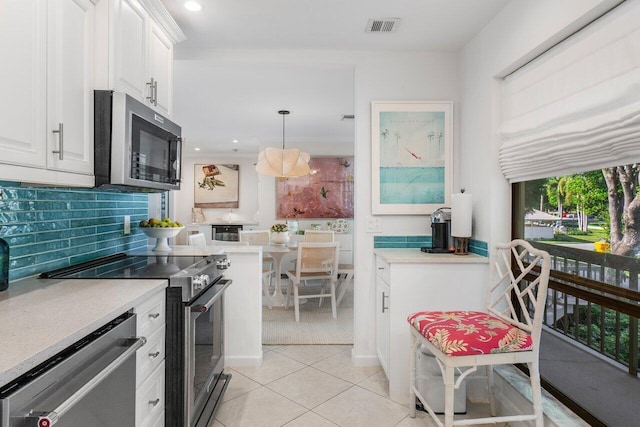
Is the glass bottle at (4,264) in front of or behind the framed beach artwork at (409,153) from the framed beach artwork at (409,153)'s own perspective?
in front

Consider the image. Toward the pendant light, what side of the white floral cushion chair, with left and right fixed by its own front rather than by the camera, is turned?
right

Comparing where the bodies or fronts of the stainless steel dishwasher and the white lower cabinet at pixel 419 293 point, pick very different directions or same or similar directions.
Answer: very different directions

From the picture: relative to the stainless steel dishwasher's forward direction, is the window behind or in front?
in front

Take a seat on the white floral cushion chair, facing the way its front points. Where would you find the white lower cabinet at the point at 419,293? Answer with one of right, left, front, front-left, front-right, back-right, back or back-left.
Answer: right

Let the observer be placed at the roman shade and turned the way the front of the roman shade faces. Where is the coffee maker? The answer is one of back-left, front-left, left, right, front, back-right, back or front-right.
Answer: right

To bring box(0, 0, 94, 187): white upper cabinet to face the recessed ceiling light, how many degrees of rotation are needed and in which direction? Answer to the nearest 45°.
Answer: approximately 90° to its left

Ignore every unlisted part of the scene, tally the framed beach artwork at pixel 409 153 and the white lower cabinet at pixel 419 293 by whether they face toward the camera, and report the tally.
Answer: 1

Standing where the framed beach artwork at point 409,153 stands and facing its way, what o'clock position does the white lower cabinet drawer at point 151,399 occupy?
The white lower cabinet drawer is roughly at 1 o'clock from the framed beach artwork.

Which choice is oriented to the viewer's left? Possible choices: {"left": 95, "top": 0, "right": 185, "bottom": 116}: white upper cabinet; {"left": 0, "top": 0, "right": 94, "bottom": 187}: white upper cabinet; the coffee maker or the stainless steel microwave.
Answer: the coffee maker

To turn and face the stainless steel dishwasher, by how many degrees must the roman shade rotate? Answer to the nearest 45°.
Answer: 0° — it already faces it

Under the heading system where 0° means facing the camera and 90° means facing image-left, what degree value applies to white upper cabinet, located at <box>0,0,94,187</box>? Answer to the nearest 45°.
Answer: approximately 315°

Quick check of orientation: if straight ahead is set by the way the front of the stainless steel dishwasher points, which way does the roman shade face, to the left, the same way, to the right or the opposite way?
the opposite way

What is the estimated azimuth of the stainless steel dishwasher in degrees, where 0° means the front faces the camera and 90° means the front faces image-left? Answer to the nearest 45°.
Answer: approximately 315°

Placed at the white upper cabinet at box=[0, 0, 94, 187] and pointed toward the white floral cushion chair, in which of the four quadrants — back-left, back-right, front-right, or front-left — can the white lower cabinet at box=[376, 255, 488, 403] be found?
front-left
